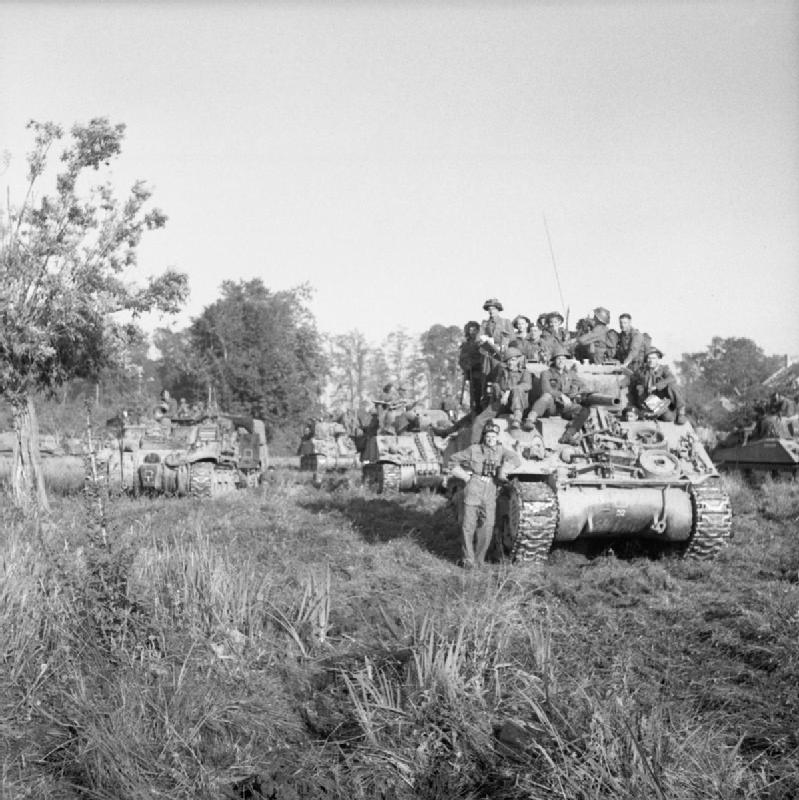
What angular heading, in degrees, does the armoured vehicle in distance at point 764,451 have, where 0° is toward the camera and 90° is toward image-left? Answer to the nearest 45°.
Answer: approximately 90°

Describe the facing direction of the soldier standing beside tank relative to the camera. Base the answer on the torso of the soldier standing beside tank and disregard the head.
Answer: toward the camera

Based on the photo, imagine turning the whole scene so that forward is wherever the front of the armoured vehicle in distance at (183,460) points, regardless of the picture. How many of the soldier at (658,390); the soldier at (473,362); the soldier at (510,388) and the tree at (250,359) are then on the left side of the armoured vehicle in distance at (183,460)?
3

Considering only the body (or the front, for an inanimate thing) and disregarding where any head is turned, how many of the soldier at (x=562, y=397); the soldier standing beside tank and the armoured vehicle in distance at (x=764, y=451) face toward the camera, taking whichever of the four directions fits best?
2

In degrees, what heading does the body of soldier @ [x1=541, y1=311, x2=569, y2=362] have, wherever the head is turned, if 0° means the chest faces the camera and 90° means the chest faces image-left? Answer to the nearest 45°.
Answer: approximately 0°

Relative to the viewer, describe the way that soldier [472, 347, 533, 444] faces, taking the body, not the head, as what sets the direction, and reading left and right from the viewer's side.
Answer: facing the viewer
